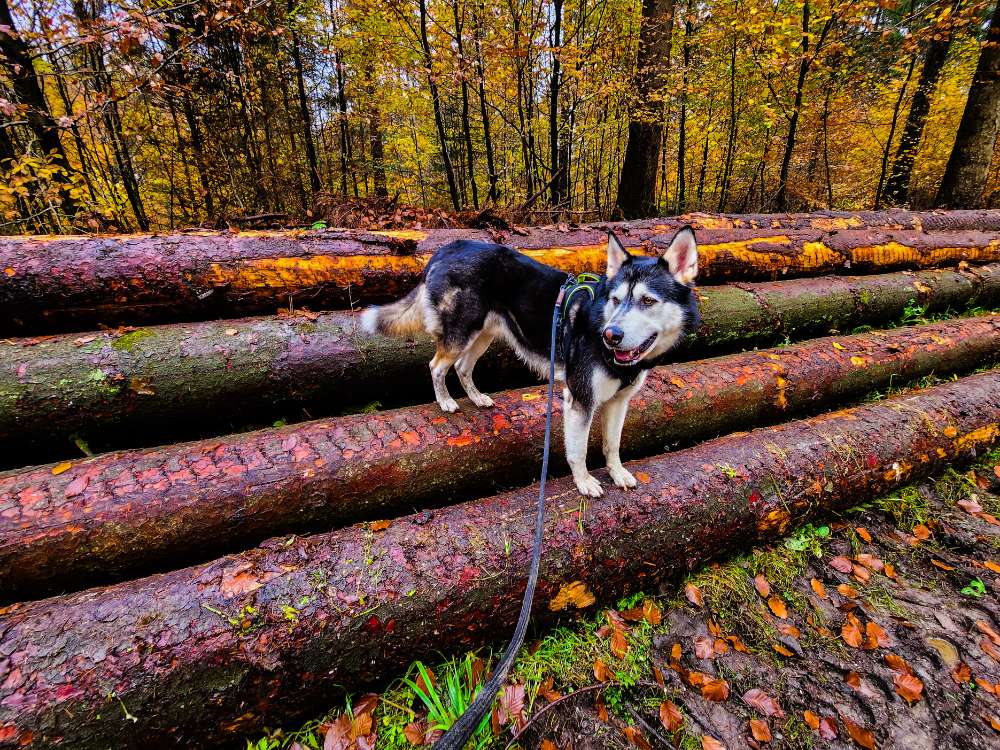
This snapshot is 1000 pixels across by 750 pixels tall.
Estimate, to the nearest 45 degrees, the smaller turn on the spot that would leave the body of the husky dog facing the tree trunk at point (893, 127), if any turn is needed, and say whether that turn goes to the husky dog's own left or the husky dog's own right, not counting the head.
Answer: approximately 90° to the husky dog's own left

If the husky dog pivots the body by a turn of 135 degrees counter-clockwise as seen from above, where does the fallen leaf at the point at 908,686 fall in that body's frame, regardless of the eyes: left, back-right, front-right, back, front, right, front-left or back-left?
back-right

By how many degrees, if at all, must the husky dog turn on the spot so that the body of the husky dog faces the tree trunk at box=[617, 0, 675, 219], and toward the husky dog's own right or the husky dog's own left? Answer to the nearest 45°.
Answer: approximately 135° to the husky dog's own left

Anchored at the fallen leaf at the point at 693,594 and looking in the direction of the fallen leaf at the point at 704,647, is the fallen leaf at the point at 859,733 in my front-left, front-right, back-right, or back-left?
front-left

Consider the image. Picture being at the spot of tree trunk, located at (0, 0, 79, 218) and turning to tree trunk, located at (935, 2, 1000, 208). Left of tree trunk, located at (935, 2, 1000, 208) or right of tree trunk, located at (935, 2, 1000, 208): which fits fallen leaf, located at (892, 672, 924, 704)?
right

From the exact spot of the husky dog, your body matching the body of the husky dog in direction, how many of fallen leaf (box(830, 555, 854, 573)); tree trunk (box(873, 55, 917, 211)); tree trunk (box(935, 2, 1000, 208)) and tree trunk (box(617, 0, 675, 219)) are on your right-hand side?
0

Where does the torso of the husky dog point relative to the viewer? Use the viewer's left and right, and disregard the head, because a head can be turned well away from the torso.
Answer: facing the viewer and to the right of the viewer

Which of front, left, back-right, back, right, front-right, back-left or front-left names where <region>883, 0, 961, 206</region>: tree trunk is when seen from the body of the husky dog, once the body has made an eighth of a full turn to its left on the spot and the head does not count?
front-left

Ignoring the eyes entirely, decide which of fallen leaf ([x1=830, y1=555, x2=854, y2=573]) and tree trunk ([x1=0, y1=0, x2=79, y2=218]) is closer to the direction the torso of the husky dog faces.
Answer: the fallen leaf

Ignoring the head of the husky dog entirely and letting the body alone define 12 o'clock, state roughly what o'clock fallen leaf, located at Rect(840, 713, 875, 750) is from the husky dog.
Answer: The fallen leaf is roughly at 12 o'clock from the husky dog.

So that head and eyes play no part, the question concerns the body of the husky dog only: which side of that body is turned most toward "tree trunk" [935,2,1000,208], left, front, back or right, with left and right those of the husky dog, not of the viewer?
left

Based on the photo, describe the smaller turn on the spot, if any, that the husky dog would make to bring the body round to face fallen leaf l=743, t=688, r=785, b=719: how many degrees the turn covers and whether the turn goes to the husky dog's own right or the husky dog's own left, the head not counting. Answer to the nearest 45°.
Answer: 0° — it already faces it

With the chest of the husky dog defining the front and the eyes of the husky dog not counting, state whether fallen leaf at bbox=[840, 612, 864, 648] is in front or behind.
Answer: in front
